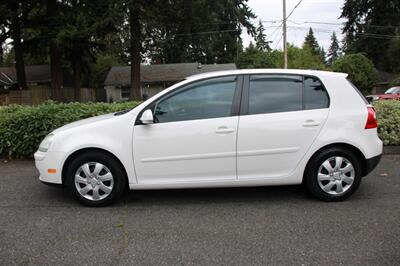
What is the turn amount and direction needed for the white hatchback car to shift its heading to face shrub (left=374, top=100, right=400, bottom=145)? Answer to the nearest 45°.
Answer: approximately 135° to its right

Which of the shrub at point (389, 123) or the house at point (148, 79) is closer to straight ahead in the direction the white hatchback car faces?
the house

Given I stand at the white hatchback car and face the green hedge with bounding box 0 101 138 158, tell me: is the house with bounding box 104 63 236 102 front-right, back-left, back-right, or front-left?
front-right

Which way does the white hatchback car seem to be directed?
to the viewer's left

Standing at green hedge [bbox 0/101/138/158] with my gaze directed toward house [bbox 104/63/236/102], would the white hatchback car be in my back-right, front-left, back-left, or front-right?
back-right

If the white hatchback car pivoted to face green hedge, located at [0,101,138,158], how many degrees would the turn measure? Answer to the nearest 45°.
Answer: approximately 45° to its right

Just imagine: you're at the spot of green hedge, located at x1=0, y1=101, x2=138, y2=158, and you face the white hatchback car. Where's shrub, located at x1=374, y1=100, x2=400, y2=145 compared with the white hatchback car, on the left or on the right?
left

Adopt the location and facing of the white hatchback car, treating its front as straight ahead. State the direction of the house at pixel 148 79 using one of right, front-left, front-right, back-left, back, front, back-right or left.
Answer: right
